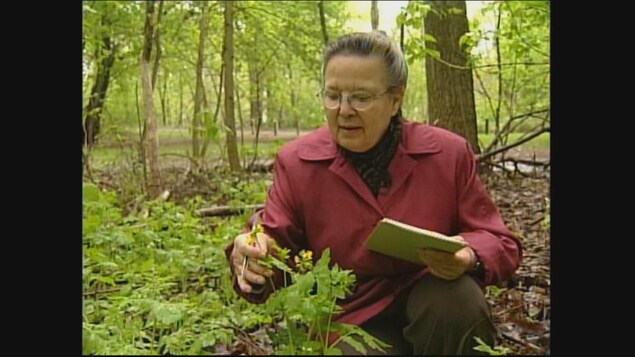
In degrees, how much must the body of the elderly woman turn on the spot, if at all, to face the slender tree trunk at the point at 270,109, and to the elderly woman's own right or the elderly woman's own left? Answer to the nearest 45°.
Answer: approximately 180°

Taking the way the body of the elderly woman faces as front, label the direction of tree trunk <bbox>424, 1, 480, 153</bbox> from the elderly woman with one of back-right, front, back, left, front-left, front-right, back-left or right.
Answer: back

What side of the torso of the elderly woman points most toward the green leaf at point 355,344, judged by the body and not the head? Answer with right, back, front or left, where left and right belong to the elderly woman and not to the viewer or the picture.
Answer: front

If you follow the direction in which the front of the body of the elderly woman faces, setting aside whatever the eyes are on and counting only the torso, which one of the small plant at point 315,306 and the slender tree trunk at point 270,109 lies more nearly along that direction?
the small plant

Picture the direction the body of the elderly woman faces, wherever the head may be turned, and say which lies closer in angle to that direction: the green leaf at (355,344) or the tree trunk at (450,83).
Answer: the green leaf

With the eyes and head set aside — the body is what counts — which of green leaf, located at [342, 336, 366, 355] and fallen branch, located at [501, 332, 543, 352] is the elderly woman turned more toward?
the green leaf

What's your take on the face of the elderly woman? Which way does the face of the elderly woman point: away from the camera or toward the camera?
toward the camera

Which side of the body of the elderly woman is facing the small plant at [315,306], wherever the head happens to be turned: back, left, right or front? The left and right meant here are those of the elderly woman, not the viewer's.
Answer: front

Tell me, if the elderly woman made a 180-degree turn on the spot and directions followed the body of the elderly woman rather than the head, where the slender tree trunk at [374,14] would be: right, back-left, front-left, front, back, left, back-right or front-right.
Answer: front

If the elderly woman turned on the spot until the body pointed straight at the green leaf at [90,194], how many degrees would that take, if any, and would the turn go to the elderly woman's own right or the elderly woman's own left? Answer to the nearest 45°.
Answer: approximately 135° to the elderly woman's own right

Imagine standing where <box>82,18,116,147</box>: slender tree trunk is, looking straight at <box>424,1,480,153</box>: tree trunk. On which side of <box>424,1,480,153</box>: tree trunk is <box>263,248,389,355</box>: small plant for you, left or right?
right

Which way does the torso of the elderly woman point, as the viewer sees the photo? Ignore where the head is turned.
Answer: toward the camera

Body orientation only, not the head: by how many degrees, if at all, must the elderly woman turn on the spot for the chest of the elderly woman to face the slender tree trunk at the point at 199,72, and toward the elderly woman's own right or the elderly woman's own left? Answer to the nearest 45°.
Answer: approximately 180°
